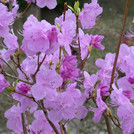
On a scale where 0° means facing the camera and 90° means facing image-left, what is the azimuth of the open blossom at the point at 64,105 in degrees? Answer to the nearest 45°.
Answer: approximately 0°

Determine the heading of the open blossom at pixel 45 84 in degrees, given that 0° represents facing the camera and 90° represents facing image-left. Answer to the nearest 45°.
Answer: approximately 0°

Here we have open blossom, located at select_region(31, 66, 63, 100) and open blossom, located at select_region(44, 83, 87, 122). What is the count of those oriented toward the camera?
2
